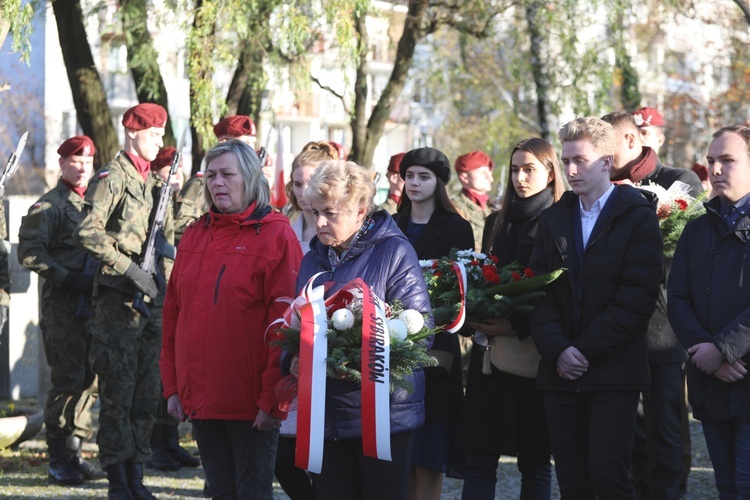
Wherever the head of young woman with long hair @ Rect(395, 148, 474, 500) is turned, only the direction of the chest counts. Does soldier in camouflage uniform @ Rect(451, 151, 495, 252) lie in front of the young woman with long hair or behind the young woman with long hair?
behind

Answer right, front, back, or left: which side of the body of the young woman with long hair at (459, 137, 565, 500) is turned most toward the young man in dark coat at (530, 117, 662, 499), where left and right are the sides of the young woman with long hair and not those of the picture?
left

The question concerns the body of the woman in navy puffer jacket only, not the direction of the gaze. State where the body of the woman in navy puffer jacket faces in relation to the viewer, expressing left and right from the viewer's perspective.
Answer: facing the viewer and to the left of the viewer

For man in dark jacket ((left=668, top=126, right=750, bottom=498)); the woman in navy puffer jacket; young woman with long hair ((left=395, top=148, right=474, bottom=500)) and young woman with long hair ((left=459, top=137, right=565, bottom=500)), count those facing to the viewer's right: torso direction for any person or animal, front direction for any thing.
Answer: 0

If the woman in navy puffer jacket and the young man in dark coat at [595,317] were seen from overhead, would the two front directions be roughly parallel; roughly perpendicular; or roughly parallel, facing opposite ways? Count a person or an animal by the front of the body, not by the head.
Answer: roughly parallel

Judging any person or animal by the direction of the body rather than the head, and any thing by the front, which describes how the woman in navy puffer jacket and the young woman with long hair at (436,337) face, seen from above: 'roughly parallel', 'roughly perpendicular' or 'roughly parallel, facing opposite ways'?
roughly parallel

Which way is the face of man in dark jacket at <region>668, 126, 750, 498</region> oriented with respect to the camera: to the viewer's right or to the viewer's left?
to the viewer's left

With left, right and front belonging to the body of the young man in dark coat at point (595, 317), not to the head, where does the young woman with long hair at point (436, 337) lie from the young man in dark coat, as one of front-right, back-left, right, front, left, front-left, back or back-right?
right

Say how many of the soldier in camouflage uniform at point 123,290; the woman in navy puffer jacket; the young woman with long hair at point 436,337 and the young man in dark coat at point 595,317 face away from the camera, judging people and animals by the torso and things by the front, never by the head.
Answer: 0

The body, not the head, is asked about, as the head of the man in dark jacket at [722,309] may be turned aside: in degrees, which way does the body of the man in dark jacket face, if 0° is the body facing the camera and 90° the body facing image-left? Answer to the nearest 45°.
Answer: approximately 45°

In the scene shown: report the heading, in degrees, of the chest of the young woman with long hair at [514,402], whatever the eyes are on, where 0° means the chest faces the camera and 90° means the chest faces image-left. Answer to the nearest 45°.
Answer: approximately 45°

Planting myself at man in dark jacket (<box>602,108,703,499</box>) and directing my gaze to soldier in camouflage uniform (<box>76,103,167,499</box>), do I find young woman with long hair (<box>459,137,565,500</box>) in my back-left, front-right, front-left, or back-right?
front-left
